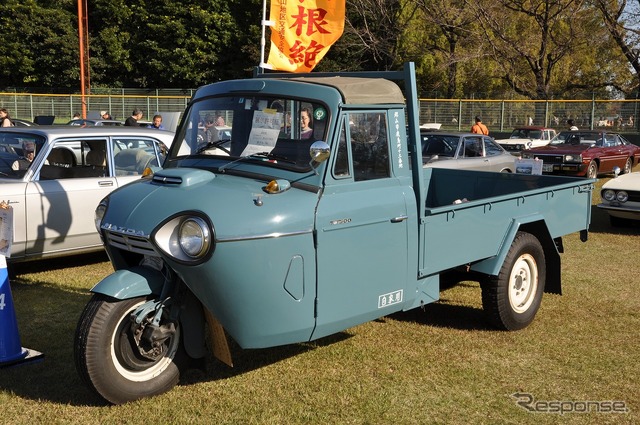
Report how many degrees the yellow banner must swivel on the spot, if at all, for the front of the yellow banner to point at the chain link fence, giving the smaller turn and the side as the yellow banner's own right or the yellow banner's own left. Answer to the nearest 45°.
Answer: approximately 180°

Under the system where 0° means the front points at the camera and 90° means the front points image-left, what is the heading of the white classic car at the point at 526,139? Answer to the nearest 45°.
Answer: approximately 45°

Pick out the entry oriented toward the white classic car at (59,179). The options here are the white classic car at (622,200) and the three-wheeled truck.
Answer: the white classic car at (622,200)

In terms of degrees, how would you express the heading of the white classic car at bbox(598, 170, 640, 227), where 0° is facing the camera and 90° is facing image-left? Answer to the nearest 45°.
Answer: approximately 45°

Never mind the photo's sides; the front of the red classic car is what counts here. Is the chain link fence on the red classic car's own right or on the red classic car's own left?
on the red classic car's own right

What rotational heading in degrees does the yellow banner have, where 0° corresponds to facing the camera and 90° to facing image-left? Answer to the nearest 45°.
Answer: approximately 0°

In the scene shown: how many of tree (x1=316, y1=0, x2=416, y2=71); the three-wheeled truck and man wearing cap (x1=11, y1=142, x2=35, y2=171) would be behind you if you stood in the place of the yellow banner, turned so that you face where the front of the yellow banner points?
1

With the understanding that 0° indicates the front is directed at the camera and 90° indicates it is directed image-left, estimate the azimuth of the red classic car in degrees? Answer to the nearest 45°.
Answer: approximately 45°
